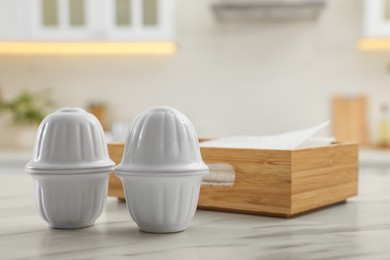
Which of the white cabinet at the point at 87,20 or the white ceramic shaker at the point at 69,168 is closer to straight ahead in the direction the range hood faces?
the white ceramic shaker

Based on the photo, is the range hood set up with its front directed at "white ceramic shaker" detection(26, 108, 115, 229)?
yes

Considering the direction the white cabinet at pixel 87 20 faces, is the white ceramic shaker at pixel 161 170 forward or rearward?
forward

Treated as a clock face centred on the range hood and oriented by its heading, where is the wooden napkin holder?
The wooden napkin holder is roughly at 12 o'clock from the range hood.

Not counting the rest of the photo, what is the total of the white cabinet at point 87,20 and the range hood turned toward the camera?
2

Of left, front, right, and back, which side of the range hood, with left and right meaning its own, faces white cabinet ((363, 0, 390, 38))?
left

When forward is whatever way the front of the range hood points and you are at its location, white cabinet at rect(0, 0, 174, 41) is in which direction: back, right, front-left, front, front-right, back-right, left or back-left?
right

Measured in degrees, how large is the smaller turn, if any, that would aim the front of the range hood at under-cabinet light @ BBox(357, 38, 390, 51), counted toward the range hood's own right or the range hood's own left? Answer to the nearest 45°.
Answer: approximately 135° to the range hood's own left

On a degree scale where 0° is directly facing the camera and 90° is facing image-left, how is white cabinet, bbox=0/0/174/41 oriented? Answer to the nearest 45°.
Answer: approximately 0°

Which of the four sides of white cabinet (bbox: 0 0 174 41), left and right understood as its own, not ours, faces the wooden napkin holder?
front
